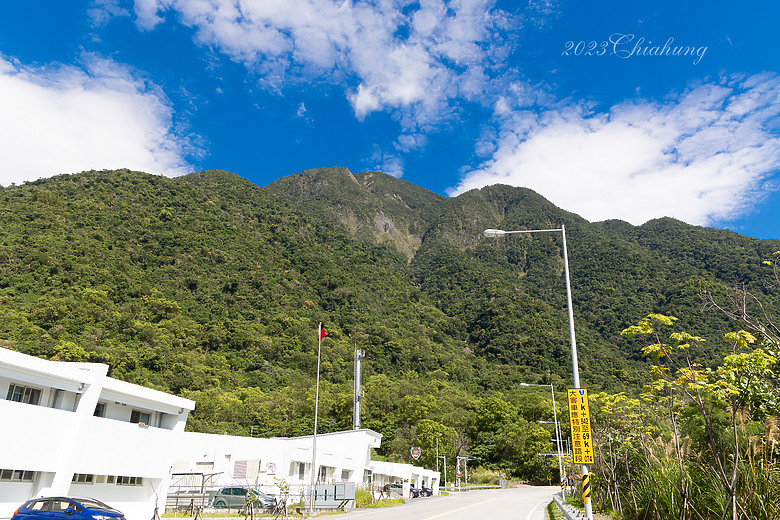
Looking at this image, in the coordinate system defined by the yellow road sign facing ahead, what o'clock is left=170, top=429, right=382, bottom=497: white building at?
The white building is roughly at 4 o'clock from the yellow road sign.

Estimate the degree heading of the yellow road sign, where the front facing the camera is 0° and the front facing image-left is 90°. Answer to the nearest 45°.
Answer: approximately 0°

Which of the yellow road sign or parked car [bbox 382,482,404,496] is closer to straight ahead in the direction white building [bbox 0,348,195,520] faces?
the yellow road sign

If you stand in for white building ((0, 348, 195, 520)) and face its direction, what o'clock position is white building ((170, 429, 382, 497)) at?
white building ((170, 429, 382, 497)) is roughly at 9 o'clock from white building ((0, 348, 195, 520)).

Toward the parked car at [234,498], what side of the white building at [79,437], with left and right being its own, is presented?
left

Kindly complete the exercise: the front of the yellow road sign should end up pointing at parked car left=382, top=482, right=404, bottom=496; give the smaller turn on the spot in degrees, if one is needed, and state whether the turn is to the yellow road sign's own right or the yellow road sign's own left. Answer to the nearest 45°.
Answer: approximately 135° to the yellow road sign's own right

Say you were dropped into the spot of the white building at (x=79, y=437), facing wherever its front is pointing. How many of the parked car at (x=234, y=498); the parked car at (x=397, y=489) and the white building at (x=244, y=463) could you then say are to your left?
3

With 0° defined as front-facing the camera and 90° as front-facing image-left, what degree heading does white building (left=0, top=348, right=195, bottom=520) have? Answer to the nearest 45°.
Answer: approximately 315°

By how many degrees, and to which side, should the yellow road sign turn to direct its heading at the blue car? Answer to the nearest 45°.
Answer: approximately 90° to its right
